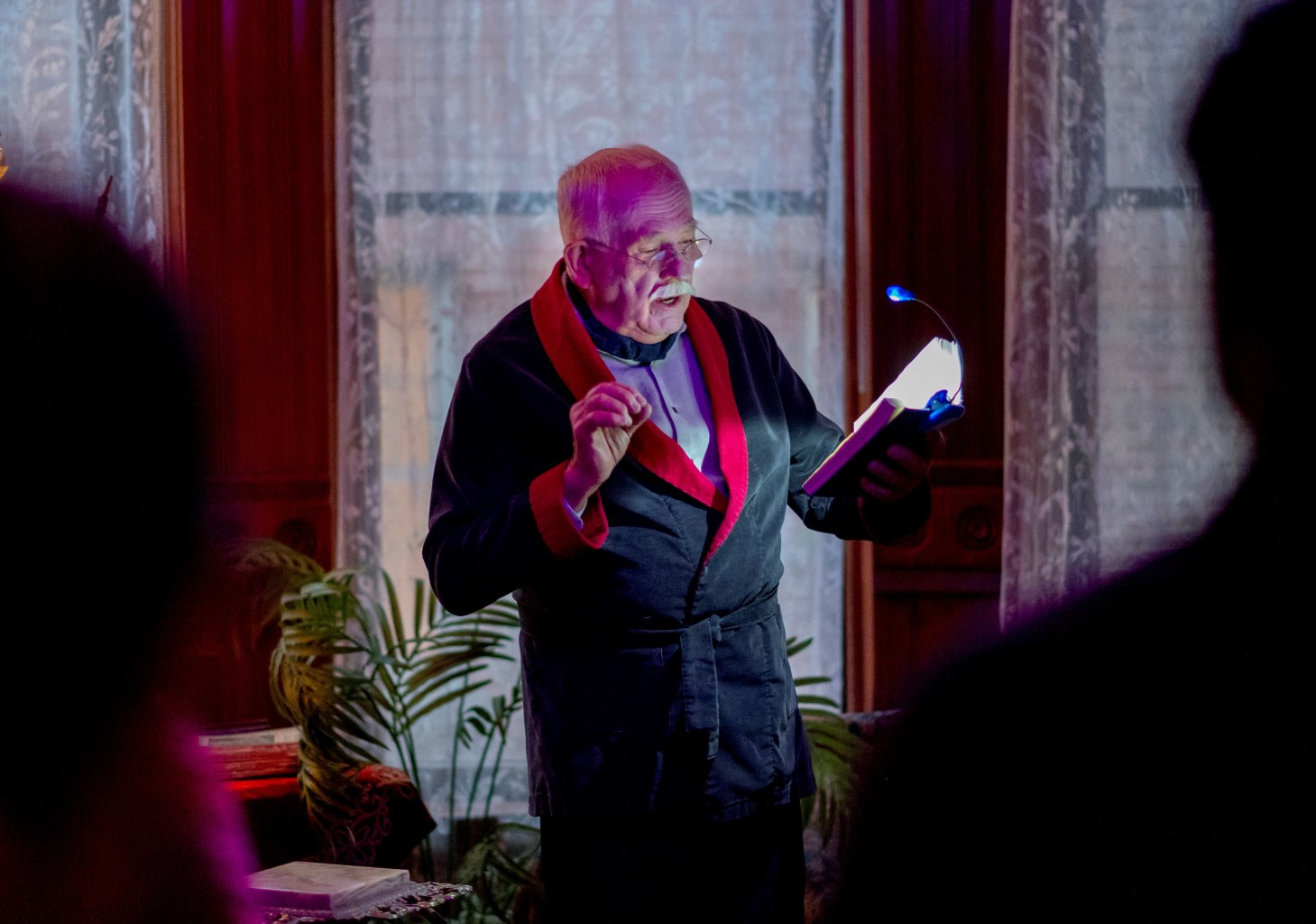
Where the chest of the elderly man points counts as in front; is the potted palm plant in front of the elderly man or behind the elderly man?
behind

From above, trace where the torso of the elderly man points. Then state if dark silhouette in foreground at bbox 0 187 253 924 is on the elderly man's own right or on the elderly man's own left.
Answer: on the elderly man's own right

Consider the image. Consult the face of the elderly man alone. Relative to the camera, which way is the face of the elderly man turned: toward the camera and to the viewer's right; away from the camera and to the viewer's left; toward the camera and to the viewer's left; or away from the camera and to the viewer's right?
toward the camera and to the viewer's right

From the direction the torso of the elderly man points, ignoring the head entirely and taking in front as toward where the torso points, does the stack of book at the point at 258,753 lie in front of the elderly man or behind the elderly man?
behind

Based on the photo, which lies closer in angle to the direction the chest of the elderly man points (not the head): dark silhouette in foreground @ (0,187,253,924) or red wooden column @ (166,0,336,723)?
the dark silhouette in foreground

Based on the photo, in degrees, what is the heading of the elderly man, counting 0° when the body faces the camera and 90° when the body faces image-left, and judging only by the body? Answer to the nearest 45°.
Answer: approximately 315°
